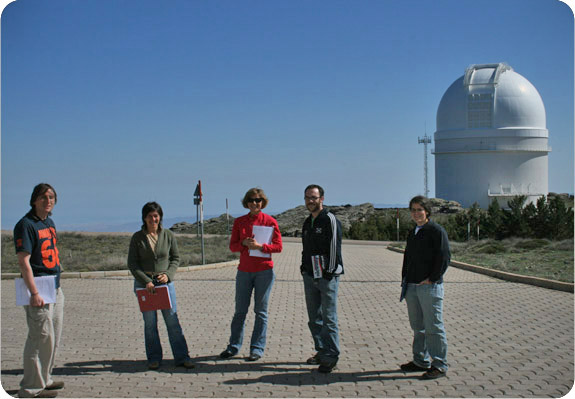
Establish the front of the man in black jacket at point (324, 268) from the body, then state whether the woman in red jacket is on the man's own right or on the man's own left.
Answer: on the man's own right

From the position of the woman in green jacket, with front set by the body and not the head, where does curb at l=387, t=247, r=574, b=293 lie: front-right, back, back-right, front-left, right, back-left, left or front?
back-left

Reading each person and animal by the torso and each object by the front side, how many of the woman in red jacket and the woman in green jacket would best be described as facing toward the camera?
2

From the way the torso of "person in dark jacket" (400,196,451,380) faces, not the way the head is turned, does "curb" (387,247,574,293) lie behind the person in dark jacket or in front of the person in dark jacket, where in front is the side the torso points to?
behind

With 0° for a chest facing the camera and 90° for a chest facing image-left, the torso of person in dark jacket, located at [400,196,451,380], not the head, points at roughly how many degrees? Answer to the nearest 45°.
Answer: approximately 45°

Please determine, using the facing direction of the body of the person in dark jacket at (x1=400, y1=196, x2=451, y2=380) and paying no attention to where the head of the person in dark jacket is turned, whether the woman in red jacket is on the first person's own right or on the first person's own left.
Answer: on the first person's own right

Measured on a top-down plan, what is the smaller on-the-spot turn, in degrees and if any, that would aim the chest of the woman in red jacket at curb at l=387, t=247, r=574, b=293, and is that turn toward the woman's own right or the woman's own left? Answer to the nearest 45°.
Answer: approximately 135° to the woman's own left

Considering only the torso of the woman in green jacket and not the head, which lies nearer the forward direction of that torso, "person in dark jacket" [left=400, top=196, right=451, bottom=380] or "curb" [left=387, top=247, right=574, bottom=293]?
the person in dark jacket

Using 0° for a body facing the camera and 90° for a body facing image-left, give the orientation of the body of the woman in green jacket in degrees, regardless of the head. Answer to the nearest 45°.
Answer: approximately 0°

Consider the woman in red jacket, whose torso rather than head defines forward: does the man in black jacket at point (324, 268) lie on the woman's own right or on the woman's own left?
on the woman's own left
